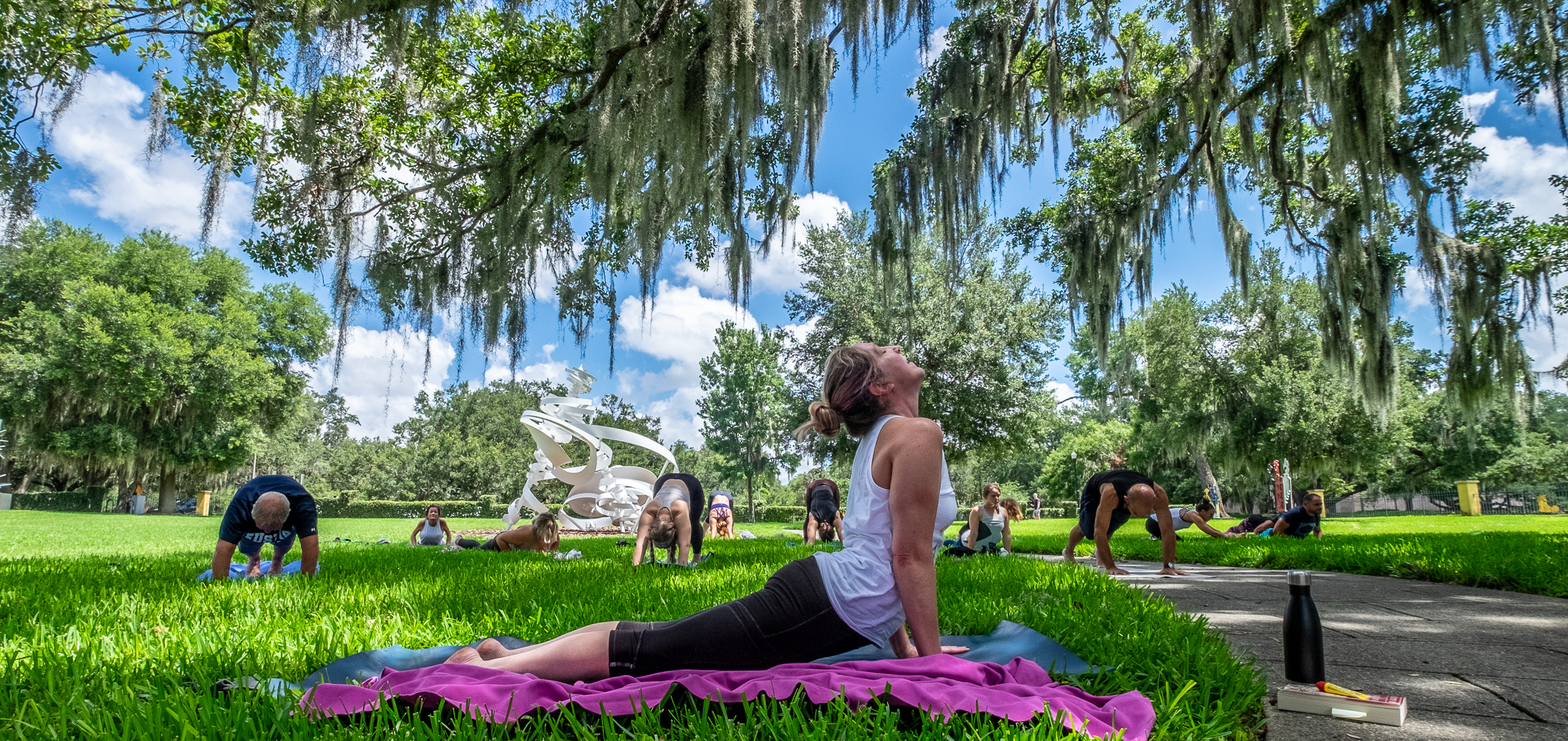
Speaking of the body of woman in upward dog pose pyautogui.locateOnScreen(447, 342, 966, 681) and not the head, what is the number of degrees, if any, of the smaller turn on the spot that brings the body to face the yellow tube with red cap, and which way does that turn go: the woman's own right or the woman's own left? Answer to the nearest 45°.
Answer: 0° — they already face it

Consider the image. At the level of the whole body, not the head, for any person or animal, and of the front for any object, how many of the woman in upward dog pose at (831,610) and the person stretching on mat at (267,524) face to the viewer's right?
1

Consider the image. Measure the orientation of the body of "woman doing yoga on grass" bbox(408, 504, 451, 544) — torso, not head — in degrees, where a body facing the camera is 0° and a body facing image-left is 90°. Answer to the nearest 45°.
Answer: approximately 0°

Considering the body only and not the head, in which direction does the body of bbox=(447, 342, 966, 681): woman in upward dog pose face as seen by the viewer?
to the viewer's right

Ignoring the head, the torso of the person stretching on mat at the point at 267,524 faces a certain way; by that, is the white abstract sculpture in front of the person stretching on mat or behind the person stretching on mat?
behind

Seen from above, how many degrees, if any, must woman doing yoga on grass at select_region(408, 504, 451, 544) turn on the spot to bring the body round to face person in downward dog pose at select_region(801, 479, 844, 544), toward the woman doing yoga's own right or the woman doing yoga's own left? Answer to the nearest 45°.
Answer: approximately 45° to the woman doing yoga's own left

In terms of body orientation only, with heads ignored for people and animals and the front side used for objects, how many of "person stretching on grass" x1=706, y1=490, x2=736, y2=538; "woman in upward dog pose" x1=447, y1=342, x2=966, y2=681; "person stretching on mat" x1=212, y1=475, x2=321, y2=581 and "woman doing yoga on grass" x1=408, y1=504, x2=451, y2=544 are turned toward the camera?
3

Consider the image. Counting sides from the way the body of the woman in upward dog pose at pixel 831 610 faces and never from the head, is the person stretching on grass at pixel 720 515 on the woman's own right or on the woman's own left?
on the woman's own left

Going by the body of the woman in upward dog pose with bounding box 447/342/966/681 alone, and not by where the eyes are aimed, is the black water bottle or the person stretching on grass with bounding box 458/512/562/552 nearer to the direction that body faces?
the black water bottle

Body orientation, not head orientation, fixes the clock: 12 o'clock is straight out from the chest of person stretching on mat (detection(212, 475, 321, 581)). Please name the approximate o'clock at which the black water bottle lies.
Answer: The black water bottle is roughly at 11 o'clock from the person stretching on mat.
